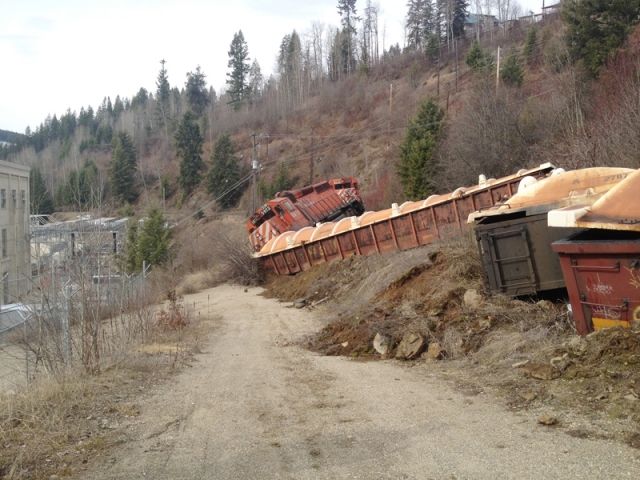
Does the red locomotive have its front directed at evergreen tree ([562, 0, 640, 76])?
no

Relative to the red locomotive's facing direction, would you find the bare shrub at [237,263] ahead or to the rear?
ahead

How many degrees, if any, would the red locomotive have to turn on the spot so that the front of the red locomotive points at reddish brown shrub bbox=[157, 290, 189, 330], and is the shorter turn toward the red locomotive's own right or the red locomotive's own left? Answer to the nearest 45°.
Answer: approximately 45° to the red locomotive's own left

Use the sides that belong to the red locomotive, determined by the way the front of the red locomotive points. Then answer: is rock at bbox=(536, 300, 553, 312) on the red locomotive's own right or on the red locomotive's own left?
on the red locomotive's own left

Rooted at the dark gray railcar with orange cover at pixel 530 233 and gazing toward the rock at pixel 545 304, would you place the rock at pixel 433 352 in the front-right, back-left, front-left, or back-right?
front-right

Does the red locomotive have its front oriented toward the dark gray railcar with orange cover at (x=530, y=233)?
no

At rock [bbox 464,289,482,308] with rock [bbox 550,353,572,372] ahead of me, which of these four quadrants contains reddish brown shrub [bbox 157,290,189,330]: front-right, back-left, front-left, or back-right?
back-right
